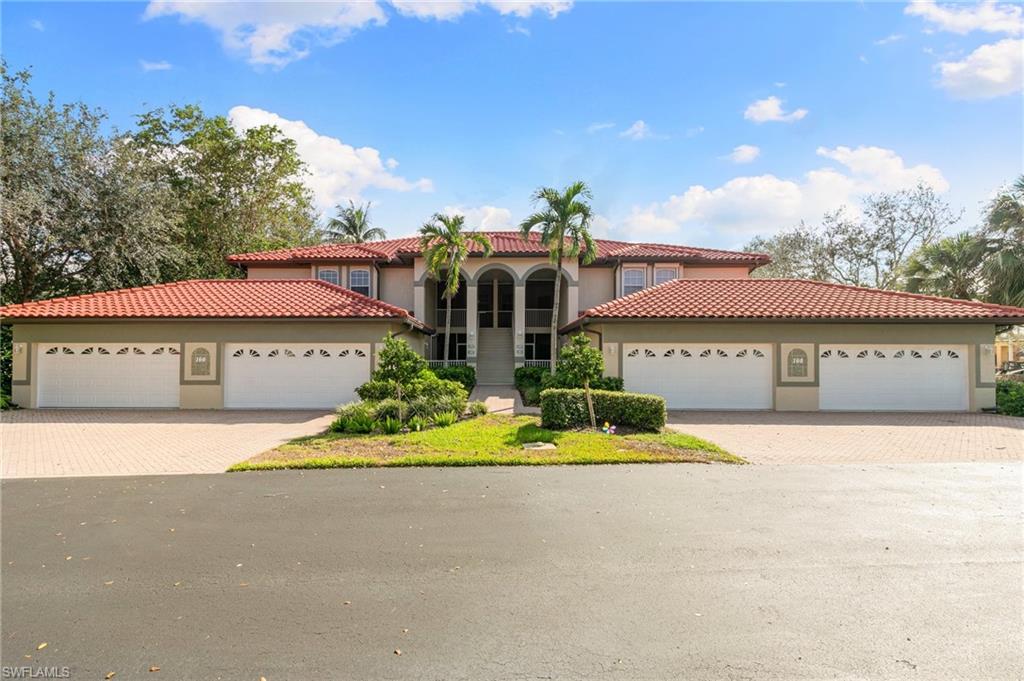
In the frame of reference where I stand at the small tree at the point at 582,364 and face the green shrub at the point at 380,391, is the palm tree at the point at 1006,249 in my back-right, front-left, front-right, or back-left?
back-right

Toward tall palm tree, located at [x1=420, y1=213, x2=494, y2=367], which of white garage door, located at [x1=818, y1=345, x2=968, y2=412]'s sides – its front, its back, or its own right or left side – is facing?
right

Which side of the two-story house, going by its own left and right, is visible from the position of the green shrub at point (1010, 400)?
left

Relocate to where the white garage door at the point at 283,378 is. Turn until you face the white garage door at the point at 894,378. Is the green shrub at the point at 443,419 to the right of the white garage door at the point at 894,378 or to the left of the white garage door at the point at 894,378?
right

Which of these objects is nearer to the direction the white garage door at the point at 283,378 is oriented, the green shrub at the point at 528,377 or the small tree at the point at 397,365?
the small tree

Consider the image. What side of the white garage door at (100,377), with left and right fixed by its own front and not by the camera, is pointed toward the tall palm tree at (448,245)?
left

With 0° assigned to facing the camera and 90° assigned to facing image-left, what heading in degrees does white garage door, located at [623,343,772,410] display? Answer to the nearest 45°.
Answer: approximately 0°

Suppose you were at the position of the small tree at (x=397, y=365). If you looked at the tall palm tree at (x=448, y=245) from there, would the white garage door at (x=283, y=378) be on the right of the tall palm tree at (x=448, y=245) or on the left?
left
